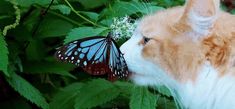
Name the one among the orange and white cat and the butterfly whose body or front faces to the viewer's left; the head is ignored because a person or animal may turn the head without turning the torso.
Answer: the orange and white cat

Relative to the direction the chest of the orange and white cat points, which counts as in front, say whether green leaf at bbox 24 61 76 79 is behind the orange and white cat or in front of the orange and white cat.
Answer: in front

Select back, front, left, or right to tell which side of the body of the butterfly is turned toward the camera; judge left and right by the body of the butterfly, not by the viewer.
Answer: back

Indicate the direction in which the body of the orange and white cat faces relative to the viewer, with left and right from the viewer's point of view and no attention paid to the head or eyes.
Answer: facing to the left of the viewer

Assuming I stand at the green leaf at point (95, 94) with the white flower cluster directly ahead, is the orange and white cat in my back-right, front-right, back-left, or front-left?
front-right

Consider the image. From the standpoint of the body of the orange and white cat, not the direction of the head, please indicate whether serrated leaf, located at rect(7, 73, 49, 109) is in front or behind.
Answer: in front
